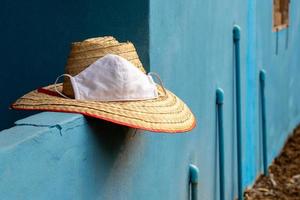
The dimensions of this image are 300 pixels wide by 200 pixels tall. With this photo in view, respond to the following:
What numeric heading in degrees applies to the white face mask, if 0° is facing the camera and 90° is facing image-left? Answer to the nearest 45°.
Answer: approximately 0°

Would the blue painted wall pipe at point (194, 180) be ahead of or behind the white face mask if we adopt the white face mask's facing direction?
behind

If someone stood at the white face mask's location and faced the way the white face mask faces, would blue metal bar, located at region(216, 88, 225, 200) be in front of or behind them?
behind
